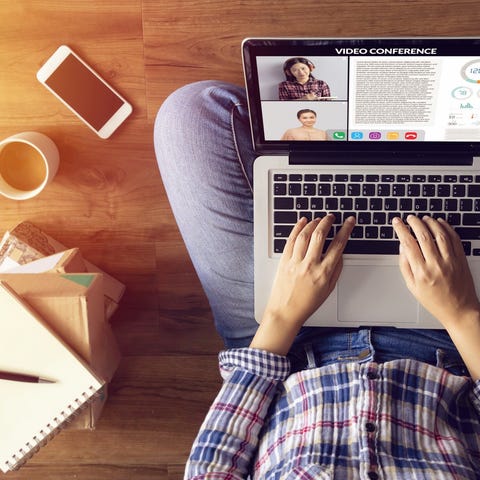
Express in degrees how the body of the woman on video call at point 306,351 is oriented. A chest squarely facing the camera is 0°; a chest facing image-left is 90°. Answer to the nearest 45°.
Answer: approximately 180°

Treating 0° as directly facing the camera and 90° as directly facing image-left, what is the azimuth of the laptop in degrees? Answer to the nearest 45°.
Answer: approximately 0°

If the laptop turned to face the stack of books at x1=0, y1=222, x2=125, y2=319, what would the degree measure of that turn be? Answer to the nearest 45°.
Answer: approximately 90° to its right

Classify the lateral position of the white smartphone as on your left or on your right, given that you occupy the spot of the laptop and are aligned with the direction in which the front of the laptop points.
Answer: on your right

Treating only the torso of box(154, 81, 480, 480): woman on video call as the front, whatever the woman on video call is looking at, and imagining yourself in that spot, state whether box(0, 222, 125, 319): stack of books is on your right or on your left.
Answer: on your left
